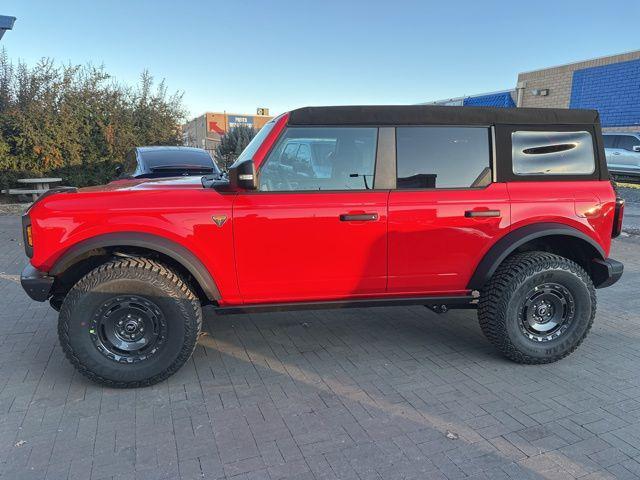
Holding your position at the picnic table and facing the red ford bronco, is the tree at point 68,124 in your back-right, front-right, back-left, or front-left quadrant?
back-left

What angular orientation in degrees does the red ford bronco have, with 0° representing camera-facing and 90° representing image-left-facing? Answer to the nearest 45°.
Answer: approximately 90°

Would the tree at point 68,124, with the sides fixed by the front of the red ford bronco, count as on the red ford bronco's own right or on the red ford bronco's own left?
on the red ford bronco's own right

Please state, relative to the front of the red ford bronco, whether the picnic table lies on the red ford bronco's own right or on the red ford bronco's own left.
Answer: on the red ford bronco's own right

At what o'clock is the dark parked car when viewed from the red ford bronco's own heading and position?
The dark parked car is roughly at 2 o'clock from the red ford bronco.
